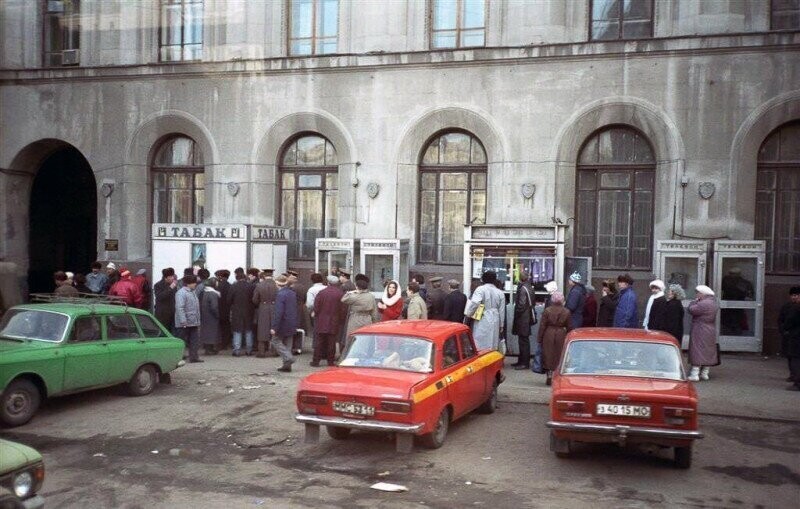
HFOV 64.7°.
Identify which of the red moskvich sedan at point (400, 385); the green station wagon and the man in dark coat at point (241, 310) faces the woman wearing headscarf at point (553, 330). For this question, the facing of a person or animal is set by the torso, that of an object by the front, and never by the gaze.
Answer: the red moskvich sedan

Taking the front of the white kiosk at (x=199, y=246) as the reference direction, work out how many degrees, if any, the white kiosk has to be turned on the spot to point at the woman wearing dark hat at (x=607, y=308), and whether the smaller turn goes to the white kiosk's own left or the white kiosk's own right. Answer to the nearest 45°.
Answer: approximately 45° to the white kiosk's own left

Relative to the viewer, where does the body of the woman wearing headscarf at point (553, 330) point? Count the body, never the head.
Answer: away from the camera

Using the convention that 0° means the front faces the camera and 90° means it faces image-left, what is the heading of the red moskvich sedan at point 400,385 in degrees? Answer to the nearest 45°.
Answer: approximately 225°

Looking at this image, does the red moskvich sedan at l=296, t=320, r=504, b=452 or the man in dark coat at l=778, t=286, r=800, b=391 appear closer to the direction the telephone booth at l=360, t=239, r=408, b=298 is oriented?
the red moskvich sedan

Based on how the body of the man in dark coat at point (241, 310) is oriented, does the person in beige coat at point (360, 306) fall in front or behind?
behind

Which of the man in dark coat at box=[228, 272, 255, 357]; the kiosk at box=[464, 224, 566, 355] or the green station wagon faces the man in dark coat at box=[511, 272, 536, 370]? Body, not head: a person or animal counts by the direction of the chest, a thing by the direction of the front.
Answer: the kiosk

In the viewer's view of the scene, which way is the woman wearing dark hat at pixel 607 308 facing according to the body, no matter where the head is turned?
to the viewer's left

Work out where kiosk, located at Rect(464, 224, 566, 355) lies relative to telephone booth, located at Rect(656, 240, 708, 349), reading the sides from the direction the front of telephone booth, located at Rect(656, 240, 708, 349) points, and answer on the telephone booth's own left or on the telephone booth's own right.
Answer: on the telephone booth's own right
